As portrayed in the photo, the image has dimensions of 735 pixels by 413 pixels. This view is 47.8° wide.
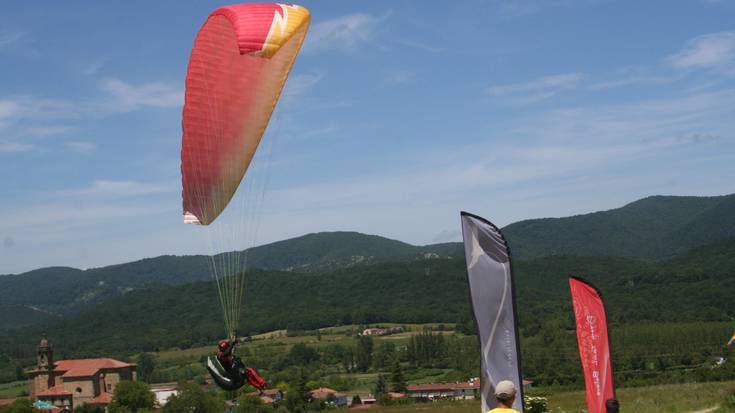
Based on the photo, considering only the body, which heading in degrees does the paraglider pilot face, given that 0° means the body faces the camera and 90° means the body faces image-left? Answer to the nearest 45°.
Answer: approximately 270°

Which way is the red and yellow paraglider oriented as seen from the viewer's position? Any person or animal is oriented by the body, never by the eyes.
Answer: to the viewer's right
